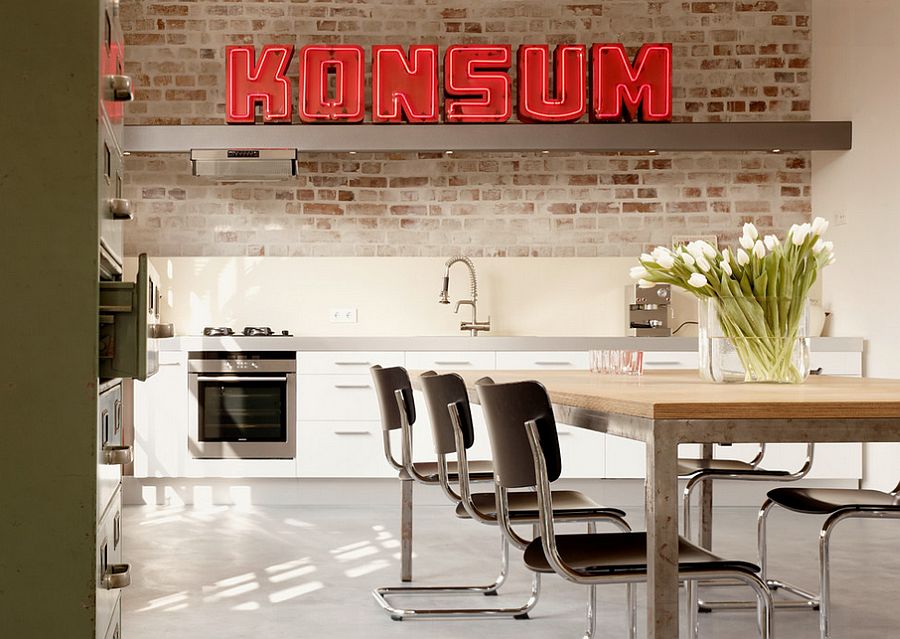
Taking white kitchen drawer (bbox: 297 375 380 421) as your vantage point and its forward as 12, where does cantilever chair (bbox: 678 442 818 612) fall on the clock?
The cantilever chair is roughly at 11 o'clock from the white kitchen drawer.

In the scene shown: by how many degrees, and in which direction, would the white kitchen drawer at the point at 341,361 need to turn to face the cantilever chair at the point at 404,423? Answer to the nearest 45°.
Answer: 0° — it already faces it

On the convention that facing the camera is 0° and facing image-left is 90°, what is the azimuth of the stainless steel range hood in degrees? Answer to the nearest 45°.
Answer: approximately 0°

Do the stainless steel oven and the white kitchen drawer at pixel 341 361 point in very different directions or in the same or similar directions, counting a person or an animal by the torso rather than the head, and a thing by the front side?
same or similar directions

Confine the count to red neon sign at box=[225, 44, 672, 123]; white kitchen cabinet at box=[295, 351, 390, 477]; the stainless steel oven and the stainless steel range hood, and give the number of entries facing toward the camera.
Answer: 4

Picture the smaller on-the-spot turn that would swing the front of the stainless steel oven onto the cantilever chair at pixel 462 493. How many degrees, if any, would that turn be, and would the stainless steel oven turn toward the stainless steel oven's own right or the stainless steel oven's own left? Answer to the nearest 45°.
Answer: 0° — it already faces it

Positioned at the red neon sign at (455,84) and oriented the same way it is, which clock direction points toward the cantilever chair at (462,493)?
The cantilever chair is roughly at 12 o'clock from the red neon sign.

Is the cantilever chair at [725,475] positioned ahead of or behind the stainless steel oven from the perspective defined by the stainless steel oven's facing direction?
ahead

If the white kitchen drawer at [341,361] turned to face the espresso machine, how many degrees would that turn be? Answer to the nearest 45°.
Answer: approximately 90° to its left

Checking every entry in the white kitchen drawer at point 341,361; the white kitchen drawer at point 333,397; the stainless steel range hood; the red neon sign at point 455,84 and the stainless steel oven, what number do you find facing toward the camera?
5

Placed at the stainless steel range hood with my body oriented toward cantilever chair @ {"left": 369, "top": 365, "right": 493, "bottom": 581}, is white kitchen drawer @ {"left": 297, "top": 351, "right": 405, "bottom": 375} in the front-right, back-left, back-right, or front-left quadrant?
front-left

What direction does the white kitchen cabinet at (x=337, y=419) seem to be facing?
toward the camera

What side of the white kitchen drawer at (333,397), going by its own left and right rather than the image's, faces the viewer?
front
